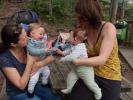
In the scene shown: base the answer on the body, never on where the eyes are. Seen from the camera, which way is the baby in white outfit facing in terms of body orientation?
to the viewer's left

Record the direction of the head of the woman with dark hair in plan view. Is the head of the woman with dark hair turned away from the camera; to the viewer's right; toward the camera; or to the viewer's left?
to the viewer's right

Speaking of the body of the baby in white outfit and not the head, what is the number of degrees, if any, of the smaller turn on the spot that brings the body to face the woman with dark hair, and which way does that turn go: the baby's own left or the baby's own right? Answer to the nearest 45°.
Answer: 0° — they already face them
